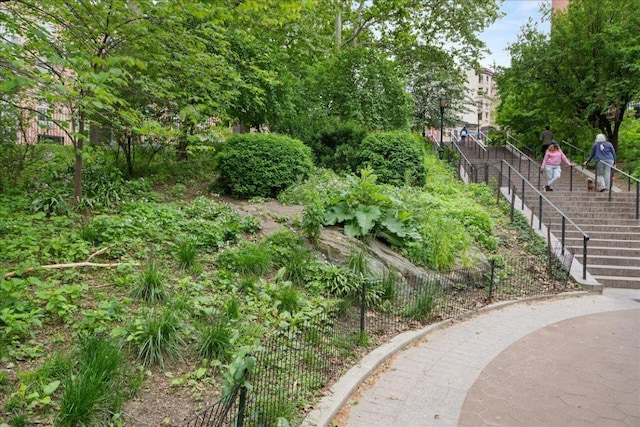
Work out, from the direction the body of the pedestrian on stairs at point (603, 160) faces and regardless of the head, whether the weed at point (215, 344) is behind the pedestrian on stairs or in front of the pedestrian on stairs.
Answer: behind

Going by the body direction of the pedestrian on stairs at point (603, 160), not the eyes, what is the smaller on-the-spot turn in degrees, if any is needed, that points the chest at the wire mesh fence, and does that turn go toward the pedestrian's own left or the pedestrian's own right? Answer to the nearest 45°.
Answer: approximately 180°

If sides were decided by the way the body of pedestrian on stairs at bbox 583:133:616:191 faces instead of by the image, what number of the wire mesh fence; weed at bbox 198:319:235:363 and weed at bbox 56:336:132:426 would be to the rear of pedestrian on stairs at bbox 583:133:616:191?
3

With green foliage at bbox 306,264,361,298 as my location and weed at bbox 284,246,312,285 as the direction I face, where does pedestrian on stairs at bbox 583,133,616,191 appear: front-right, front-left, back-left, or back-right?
back-right

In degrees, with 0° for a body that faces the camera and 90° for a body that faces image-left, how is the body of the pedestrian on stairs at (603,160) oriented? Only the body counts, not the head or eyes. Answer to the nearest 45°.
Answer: approximately 180°

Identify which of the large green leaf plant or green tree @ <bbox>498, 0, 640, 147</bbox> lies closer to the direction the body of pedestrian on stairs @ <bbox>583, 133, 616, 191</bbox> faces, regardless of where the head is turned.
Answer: the green tree

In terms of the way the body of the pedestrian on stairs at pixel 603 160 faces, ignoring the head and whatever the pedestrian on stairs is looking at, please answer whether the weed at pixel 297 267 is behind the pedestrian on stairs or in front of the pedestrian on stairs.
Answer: behind
